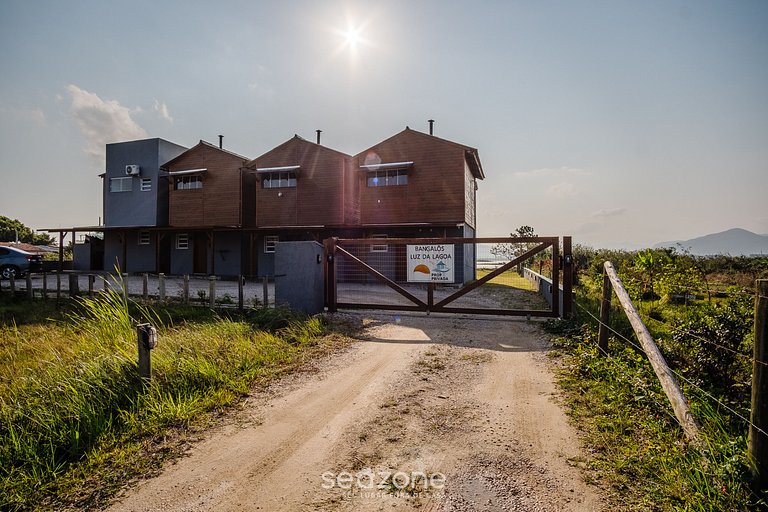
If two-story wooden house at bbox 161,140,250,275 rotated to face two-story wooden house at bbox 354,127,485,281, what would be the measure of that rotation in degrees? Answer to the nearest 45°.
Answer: approximately 45° to its left

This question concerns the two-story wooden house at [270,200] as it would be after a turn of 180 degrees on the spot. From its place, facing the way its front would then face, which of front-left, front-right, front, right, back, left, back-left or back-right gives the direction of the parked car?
left

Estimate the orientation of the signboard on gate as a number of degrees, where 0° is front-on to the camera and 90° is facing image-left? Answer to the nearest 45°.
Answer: approximately 0°

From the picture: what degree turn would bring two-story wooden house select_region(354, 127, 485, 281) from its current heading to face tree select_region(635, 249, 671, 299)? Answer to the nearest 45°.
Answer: approximately 45° to its left

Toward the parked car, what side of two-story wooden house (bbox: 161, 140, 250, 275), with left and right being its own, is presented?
right

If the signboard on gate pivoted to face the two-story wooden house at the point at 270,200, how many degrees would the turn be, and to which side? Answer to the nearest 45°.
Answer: approximately 135° to its right

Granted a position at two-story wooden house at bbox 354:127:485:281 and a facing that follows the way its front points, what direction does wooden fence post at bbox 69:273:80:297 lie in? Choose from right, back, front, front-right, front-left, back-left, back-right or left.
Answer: front-right

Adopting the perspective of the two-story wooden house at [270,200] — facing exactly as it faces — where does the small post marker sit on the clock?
The small post marker is roughly at 12 o'clock from the two-story wooden house.

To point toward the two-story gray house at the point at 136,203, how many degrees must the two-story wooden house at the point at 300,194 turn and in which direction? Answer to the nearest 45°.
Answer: approximately 135° to its right

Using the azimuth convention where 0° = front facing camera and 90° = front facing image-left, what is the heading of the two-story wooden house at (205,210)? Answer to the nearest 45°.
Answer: approximately 0°
